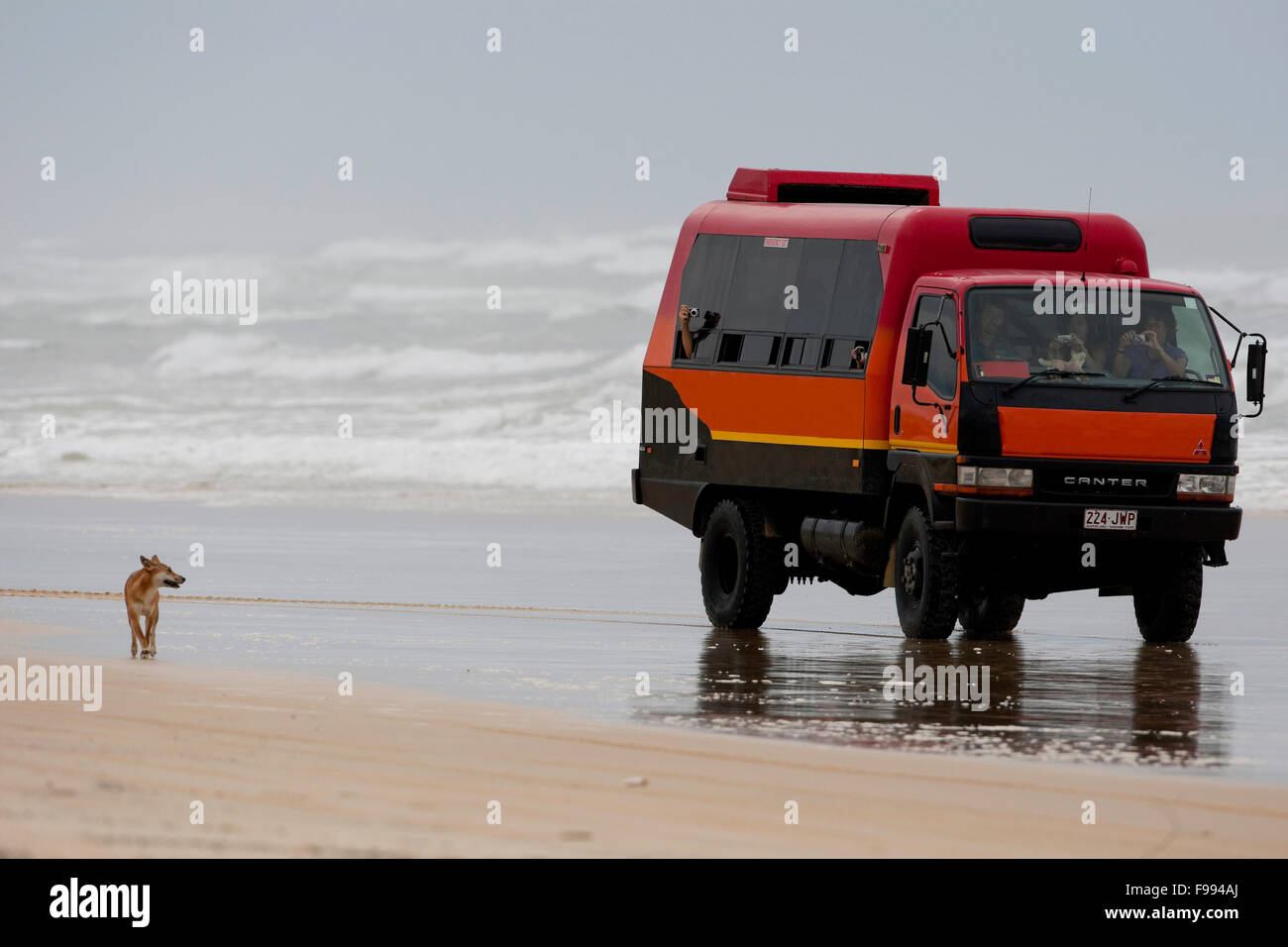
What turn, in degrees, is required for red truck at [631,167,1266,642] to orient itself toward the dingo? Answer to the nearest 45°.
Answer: approximately 90° to its right

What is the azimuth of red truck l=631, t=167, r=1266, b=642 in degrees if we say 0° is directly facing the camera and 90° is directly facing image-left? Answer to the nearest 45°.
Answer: approximately 315°

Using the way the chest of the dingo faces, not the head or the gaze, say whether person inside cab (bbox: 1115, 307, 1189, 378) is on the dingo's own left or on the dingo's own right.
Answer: on the dingo's own left

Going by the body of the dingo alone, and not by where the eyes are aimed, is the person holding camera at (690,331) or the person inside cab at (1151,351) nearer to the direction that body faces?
the person inside cab
